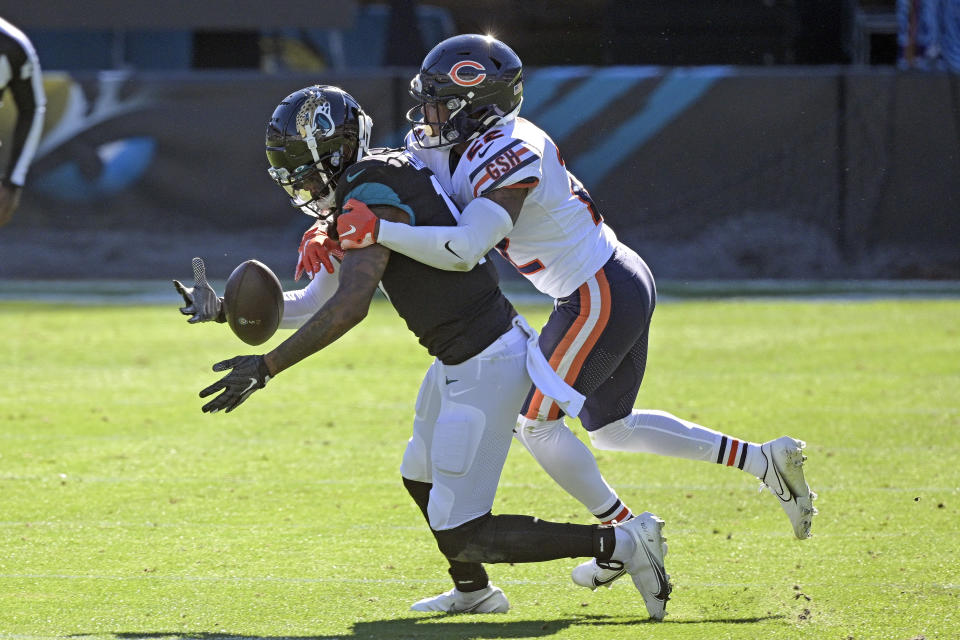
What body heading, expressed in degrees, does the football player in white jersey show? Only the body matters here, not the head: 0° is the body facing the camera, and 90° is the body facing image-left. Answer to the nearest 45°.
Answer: approximately 90°

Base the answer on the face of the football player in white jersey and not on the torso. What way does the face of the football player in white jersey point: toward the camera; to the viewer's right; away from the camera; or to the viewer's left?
to the viewer's left

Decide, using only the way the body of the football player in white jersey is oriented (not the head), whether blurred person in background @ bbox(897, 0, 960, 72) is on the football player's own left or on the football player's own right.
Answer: on the football player's own right

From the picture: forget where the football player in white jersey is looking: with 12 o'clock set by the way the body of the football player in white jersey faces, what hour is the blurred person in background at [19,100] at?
The blurred person in background is roughly at 1 o'clock from the football player in white jersey.
